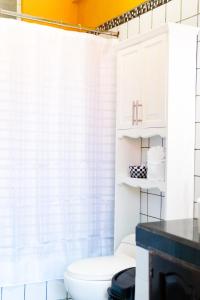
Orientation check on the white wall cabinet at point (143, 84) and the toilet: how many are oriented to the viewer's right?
0

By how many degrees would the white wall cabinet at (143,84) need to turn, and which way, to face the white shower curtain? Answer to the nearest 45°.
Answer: approximately 45° to its right

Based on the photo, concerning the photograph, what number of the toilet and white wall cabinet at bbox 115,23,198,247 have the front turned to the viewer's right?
0

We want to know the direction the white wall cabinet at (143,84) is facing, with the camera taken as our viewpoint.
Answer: facing the viewer and to the left of the viewer

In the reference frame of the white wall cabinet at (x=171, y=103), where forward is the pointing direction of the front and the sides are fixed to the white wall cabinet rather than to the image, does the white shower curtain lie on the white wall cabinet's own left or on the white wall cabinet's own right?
on the white wall cabinet's own right
